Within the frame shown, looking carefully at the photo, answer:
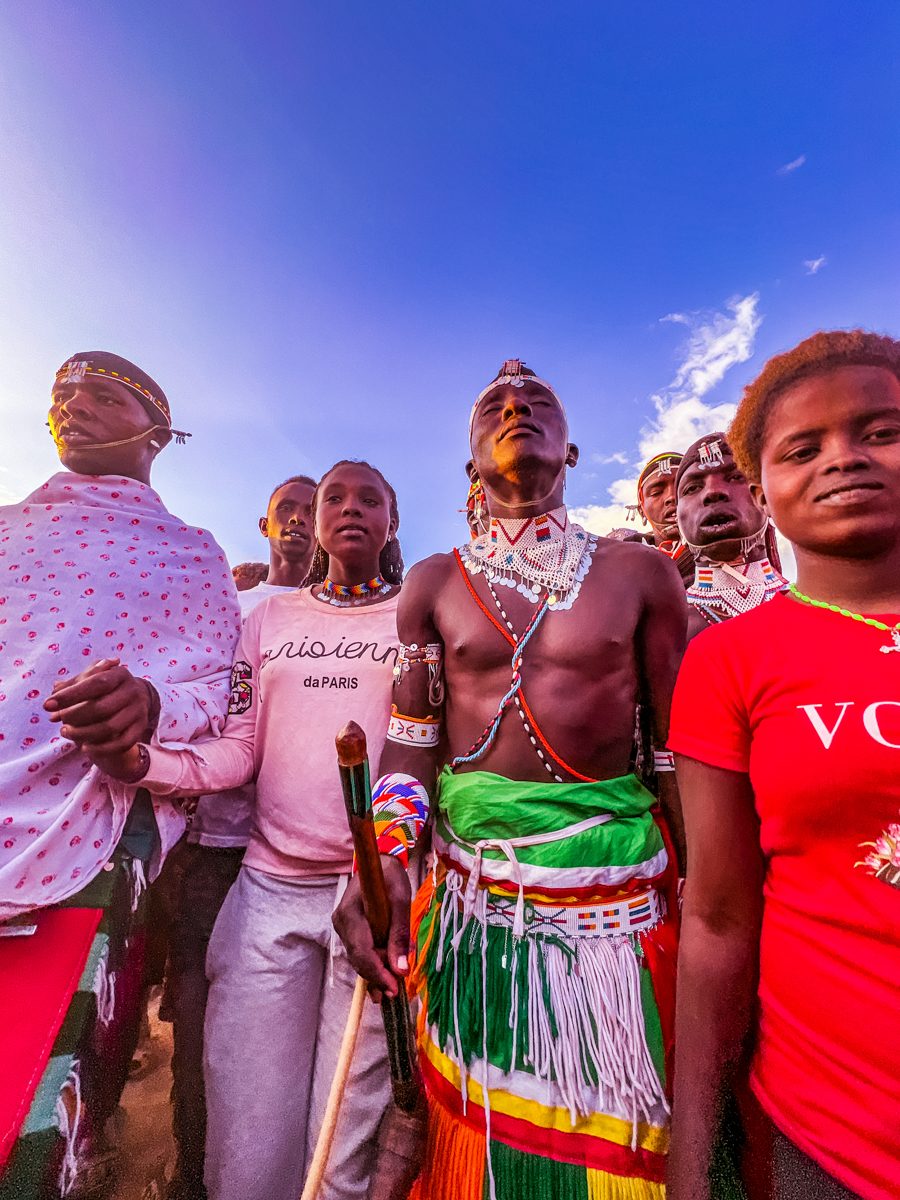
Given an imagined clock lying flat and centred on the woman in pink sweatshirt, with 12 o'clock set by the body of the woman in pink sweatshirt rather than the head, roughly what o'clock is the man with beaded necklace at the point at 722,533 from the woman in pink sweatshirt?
The man with beaded necklace is roughly at 9 o'clock from the woman in pink sweatshirt.

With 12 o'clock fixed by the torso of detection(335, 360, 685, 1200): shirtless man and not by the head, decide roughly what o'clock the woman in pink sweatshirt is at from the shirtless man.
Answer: The woman in pink sweatshirt is roughly at 4 o'clock from the shirtless man.

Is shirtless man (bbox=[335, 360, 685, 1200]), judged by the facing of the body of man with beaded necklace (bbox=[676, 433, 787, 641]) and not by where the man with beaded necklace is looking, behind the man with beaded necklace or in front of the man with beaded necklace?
in front

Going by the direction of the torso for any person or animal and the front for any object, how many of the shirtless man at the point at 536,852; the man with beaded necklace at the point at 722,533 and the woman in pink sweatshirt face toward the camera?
3

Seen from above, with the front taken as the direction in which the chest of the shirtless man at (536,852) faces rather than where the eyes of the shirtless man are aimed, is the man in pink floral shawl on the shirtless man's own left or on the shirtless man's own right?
on the shirtless man's own right

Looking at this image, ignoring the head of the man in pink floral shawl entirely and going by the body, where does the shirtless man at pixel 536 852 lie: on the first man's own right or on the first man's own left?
on the first man's own left

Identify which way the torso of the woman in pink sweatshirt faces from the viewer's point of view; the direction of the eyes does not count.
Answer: toward the camera

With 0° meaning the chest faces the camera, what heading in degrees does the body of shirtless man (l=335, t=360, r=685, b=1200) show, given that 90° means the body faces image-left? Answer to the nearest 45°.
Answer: approximately 0°

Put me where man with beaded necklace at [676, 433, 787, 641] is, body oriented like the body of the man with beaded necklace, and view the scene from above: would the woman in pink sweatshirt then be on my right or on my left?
on my right

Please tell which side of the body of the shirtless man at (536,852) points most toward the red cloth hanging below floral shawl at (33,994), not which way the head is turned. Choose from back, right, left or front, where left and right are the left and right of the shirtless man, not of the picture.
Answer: right
